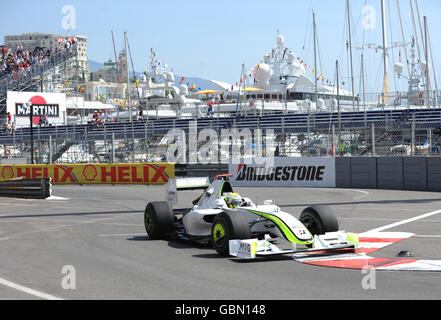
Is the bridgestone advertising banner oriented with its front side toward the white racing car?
yes

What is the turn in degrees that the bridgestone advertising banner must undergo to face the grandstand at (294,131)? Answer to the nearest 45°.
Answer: approximately 180°

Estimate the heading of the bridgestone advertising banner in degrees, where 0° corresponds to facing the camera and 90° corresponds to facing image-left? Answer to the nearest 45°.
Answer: approximately 0°

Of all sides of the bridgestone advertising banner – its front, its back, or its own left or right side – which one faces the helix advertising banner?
right

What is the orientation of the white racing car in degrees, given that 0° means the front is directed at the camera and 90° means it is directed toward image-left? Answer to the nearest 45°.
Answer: approximately 315°

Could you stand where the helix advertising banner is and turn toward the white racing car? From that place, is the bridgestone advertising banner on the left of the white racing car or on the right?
left

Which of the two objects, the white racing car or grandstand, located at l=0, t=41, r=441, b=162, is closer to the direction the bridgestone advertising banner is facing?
the white racing car

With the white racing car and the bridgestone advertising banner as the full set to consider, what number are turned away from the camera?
0

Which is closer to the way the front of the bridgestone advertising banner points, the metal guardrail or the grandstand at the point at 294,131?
the metal guardrail

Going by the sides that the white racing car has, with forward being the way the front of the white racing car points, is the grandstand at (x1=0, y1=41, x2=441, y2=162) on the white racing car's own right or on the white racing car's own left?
on the white racing car's own left

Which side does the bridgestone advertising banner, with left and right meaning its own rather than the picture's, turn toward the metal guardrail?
right

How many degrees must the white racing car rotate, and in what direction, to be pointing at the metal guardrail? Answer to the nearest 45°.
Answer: approximately 180°
